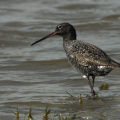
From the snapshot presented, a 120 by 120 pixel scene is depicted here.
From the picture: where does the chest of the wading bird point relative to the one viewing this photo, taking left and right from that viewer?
facing to the left of the viewer
